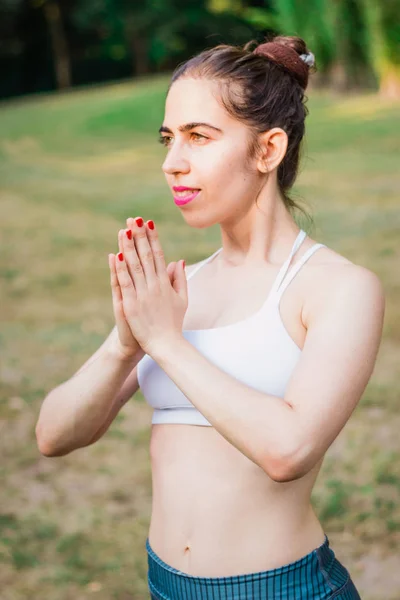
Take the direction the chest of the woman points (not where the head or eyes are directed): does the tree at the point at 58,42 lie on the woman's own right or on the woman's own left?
on the woman's own right

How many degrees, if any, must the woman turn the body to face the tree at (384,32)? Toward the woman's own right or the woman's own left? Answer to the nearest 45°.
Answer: approximately 135° to the woman's own right

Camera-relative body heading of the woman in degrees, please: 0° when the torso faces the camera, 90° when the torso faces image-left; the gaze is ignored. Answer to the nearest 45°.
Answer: approximately 45°
